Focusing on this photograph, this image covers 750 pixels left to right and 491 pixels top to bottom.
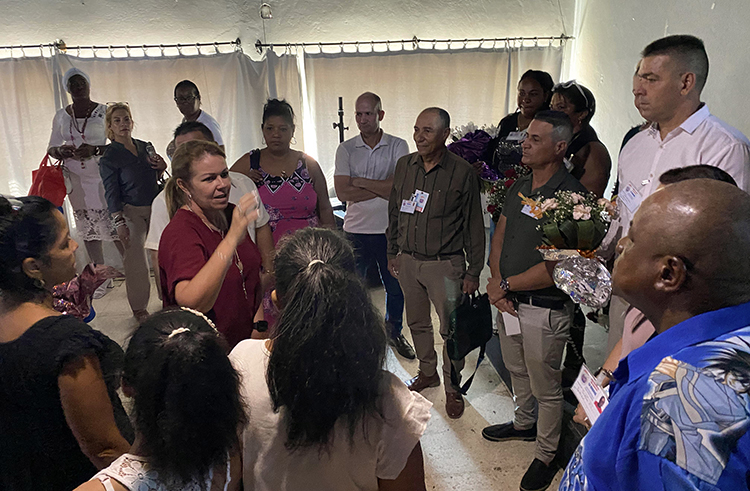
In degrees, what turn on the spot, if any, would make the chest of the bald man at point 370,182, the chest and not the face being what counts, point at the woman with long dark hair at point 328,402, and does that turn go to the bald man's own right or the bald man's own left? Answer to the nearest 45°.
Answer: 0° — they already face them

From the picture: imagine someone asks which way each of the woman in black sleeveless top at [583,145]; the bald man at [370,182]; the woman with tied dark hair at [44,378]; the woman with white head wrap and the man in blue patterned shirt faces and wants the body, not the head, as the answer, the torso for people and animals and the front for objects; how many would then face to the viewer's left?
2

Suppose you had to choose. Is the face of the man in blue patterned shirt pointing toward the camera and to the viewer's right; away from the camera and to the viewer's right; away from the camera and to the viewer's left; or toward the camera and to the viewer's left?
away from the camera and to the viewer's left

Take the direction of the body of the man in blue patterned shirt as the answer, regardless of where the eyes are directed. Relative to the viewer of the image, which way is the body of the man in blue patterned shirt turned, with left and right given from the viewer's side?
facing to the left of the viewer

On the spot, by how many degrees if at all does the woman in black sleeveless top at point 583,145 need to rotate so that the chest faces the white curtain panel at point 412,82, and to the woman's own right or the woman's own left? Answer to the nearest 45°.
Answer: approximately 45° to the woman's own right

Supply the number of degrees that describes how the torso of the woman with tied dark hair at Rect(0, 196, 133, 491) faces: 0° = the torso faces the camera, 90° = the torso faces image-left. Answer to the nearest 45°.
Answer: approximately 225°

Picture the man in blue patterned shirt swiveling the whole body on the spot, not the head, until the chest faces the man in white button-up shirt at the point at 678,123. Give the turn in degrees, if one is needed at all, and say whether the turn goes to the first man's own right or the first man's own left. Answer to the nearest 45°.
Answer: approximately 90° to the first man's own right

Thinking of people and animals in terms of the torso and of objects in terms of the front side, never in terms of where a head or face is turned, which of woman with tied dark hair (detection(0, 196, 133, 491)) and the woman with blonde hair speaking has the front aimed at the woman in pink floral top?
the woman with tied dark hair

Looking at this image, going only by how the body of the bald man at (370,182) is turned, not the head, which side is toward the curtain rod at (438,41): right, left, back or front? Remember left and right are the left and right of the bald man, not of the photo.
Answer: back

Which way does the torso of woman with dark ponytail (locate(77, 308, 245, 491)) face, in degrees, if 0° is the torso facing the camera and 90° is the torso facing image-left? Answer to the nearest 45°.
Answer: approximately 180°

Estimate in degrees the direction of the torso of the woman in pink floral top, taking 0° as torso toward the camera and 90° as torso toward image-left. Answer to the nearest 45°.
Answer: approximately 0°
